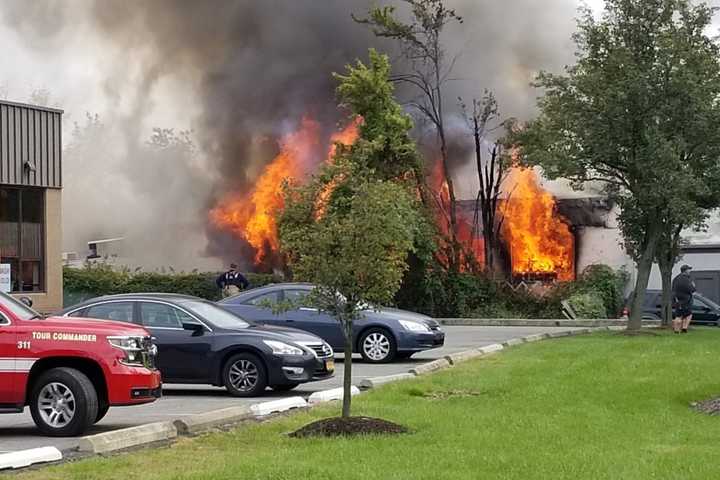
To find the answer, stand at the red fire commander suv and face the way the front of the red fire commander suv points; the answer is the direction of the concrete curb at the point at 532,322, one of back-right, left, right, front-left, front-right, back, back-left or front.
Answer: left

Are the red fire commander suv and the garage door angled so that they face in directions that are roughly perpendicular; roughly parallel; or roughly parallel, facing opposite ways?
roughly perpendicular

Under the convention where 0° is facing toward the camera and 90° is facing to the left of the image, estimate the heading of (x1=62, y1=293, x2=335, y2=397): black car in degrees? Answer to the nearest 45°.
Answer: approximately 315°

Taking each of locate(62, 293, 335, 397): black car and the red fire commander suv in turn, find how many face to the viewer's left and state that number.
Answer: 0

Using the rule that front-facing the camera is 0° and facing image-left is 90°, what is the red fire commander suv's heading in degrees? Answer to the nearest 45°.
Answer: approximately 315°

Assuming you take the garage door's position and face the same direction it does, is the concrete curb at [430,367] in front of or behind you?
in front

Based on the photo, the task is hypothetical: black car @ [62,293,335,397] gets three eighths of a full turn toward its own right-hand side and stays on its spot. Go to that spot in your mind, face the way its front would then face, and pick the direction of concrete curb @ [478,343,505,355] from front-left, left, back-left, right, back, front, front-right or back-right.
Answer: back-right

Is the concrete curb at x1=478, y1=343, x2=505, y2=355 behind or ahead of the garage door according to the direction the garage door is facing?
ahead

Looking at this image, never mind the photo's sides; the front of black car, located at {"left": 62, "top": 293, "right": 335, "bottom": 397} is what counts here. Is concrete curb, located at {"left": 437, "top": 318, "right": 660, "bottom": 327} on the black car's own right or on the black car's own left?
on the black car's own left

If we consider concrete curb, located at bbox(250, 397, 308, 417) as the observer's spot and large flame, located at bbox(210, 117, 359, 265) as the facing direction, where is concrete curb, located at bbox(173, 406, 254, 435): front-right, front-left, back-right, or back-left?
back-left
